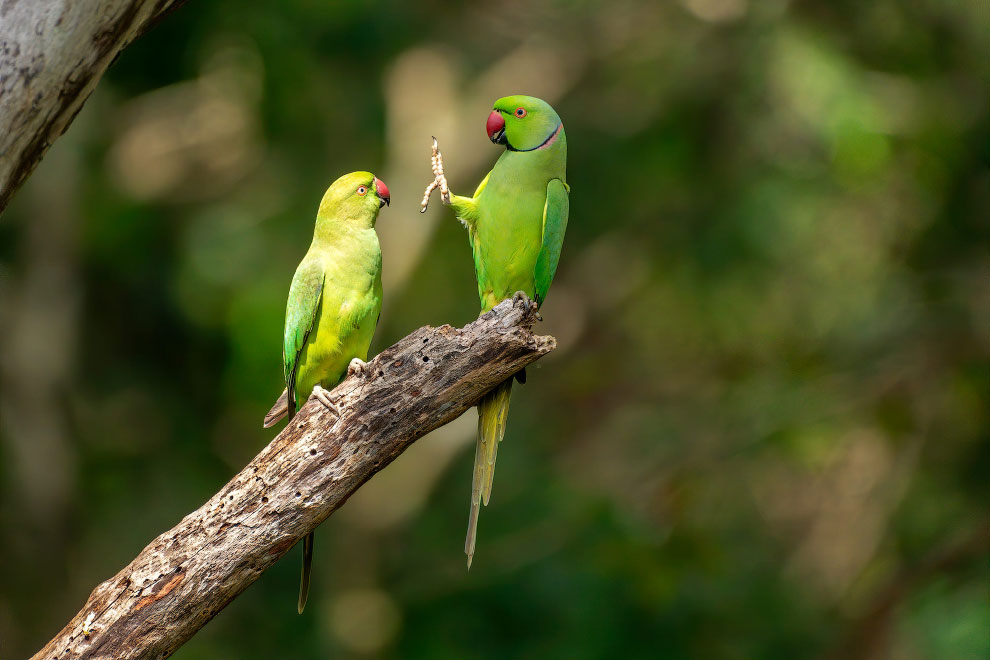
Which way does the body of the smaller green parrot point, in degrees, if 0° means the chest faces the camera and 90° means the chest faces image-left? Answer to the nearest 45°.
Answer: approximately 315°

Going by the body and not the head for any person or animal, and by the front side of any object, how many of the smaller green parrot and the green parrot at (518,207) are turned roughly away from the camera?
0

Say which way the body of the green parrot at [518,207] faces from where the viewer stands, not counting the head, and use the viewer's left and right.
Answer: facing the viewer and to the left of the viewer

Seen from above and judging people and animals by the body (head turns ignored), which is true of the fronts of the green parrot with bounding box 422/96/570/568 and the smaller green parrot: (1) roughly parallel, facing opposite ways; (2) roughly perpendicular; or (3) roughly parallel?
roughly perpendicular

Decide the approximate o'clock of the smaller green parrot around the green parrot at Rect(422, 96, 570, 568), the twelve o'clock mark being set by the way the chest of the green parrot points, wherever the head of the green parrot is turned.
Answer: The smaller green parrot is roughly at 1 o'clock from the green parrot.
